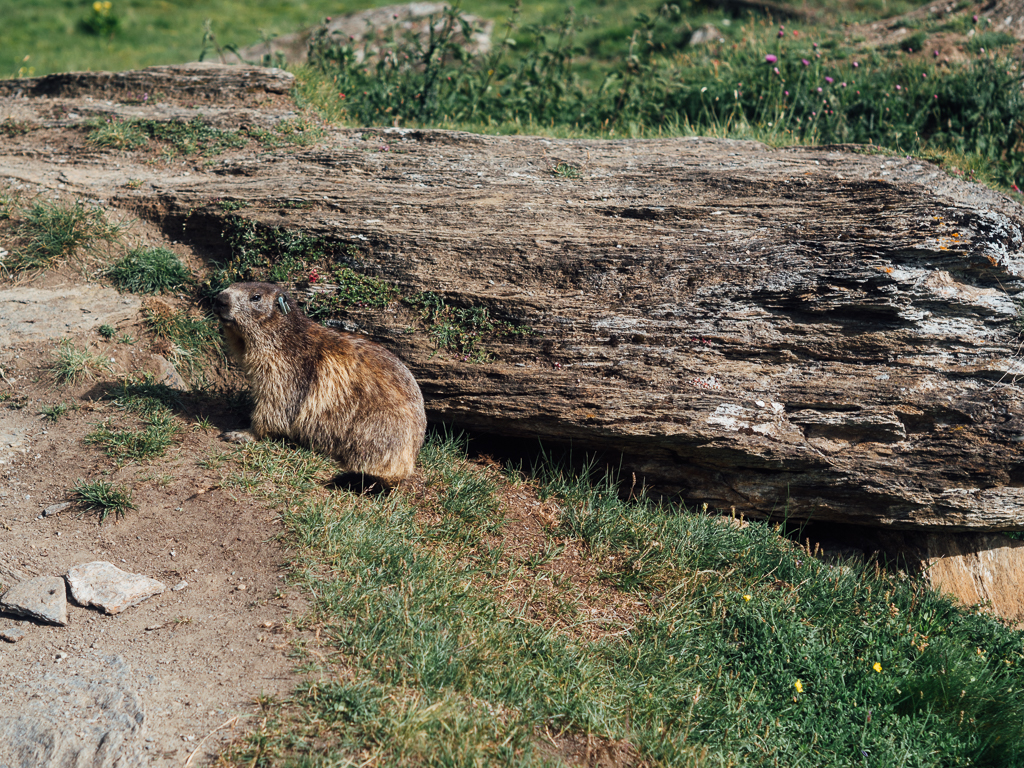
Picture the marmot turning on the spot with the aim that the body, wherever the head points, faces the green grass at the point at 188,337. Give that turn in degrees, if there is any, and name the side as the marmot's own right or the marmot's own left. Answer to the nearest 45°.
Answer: approximately 45° to the marmot's own right

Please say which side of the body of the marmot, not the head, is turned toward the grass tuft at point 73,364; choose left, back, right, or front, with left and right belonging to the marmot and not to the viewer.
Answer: front

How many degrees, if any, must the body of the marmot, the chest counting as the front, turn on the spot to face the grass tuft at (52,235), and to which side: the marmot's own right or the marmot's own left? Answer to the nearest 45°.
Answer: approximately 45° to the marmot's own right

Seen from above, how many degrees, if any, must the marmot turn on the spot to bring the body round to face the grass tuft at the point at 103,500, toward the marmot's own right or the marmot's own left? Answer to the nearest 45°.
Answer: approximately 45° to the marmot's own left

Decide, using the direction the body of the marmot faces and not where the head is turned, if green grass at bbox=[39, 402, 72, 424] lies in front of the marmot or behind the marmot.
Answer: in front

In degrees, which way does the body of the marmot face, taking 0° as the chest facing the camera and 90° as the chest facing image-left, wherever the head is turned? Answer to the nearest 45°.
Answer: approximately 90°
